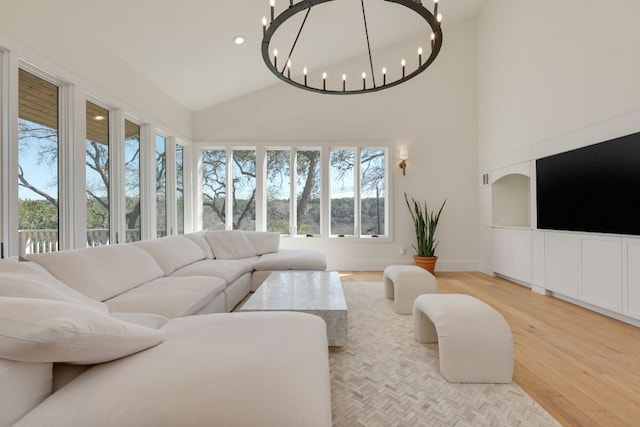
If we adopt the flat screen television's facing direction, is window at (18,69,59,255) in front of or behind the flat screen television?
in front

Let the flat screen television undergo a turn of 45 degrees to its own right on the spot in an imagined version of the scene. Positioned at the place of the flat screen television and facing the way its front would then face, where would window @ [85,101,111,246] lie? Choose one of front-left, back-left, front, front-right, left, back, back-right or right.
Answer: front-left

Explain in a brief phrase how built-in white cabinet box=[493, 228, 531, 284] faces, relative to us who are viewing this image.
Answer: facing the viewer and to the left of the viewer

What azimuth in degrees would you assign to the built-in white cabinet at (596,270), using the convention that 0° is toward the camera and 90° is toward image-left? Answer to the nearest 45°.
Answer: approximately 45°

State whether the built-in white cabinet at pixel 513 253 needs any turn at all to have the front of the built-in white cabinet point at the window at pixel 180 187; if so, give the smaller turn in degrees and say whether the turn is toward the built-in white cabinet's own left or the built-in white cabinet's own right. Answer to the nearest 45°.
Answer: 0° — it already faces it

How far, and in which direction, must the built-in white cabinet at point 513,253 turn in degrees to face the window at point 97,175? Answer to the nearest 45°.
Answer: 0° — it already faces it

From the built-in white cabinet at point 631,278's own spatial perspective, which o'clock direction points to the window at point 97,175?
The window is roughly at 12 o'clock from the built-in white cabinet.

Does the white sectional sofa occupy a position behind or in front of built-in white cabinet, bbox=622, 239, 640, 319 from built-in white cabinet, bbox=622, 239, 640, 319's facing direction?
in front

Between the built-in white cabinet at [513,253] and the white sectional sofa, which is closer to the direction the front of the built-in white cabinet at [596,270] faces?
the white sectional sofa
